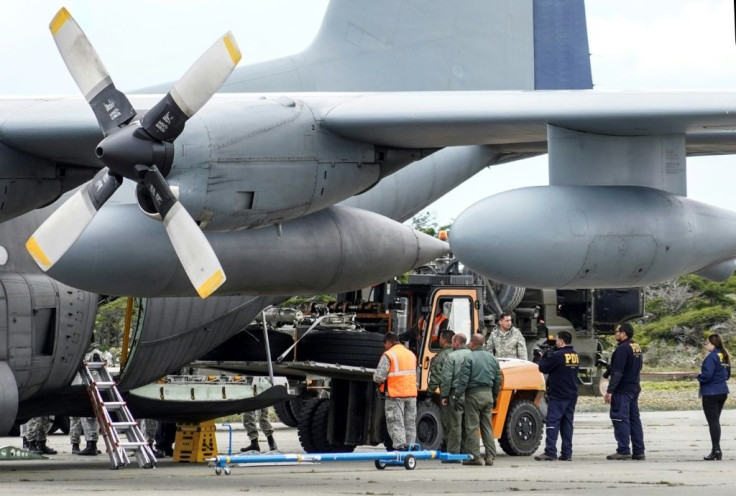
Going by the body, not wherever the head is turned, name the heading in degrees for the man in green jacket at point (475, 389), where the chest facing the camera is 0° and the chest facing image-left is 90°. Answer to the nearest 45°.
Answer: approximately 135°

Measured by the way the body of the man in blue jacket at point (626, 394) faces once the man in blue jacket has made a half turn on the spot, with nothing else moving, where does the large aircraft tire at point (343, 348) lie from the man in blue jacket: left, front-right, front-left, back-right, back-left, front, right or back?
back-right

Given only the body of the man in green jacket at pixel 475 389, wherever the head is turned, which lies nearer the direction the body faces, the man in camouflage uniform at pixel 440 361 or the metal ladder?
the man in camouflage uniform

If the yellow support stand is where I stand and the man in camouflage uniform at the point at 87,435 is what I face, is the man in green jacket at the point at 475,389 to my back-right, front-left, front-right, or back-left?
back-right

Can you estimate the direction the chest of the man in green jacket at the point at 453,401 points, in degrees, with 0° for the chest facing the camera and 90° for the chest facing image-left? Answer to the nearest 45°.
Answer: approximately 135°

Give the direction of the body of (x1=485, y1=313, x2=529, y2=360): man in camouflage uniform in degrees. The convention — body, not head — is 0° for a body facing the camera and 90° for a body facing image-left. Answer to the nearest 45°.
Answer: approximately 0°

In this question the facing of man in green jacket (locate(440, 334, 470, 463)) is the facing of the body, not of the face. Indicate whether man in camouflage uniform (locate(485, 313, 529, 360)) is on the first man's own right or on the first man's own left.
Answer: on the first man's own right

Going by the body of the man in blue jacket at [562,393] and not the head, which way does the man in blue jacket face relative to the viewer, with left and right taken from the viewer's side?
facing away from the viewer and to the left of the viewer

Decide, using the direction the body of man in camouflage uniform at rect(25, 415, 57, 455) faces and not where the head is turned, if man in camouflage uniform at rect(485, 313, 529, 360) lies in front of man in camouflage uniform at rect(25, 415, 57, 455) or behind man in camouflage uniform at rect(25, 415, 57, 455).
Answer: in front

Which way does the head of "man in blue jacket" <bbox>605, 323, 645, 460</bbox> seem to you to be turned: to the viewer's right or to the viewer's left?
to the viewer's left

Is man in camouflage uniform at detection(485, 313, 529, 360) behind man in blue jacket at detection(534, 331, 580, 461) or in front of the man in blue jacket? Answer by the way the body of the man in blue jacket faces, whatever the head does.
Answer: in front
